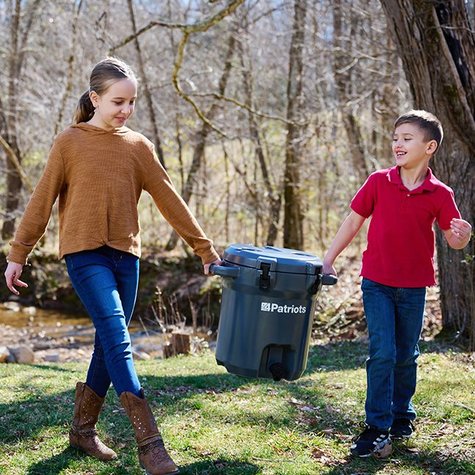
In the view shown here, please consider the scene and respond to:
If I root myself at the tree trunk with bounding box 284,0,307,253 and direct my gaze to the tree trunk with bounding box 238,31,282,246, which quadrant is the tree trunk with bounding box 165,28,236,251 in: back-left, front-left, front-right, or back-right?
front-left

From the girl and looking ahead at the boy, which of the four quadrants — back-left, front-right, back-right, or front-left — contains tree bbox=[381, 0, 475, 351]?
front-left

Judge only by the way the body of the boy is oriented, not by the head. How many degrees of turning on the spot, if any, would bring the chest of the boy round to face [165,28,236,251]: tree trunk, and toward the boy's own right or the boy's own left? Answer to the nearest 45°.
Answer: approximately 180°

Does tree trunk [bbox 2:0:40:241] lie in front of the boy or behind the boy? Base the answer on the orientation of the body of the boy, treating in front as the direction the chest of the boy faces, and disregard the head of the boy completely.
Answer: behind

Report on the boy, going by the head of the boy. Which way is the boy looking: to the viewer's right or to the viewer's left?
to the viewer's left

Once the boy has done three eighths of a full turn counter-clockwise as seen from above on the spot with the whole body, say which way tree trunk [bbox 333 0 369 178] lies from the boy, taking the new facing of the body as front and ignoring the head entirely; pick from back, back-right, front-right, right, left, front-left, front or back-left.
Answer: front-left

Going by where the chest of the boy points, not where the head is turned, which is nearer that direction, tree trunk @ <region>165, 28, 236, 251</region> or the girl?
the girl

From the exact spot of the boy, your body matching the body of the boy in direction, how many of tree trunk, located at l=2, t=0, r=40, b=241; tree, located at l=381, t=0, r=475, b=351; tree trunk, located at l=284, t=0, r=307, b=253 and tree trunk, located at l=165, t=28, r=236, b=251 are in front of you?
0

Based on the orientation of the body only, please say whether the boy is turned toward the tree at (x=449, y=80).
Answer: no

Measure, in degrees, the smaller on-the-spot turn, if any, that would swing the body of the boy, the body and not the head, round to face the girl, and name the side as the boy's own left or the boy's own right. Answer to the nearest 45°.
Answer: approximately 45° to the boy's own right

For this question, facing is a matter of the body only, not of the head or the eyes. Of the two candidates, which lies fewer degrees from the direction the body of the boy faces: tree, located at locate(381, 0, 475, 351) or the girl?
the girl

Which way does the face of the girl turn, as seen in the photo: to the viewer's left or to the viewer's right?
to the viewer's right

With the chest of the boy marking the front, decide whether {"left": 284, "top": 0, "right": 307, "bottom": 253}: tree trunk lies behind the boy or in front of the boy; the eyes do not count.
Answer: behind

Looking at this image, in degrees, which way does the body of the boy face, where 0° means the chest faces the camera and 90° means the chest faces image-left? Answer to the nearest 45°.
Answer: approximately 0°

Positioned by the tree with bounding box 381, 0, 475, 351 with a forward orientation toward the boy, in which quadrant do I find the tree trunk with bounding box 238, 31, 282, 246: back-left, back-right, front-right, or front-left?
back-right
